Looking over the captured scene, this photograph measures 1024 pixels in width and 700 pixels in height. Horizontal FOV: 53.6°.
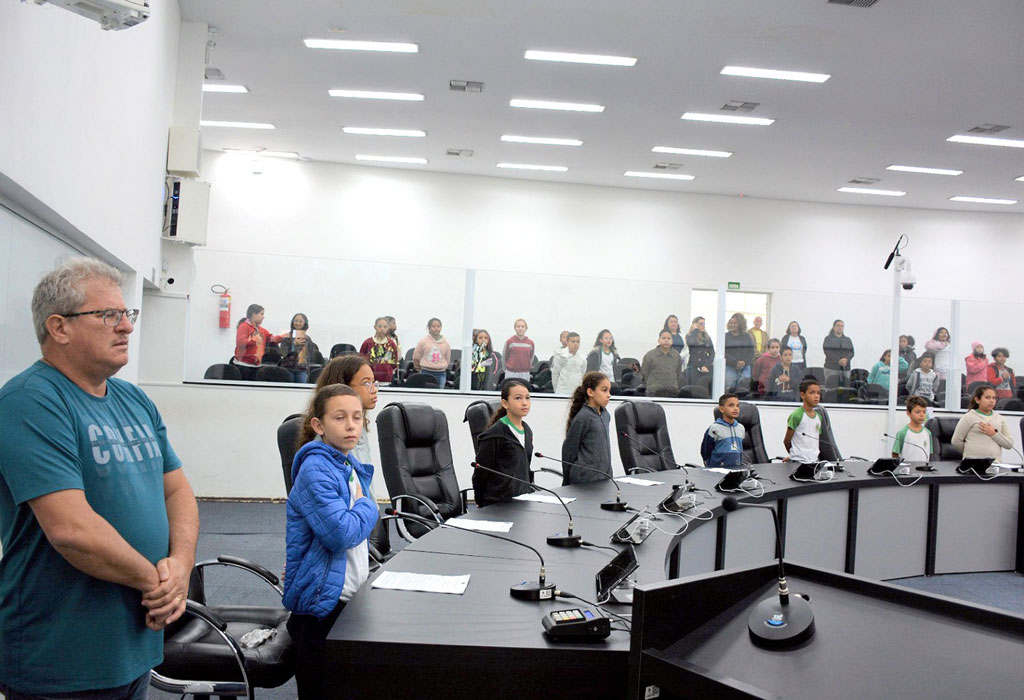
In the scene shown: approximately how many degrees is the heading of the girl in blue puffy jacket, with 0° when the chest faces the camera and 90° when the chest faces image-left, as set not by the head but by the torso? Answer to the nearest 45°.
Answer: approximately 315°

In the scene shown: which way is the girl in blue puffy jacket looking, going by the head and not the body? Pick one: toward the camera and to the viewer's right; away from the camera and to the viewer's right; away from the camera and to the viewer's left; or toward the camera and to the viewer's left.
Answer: toward the camera and to the viewer's right

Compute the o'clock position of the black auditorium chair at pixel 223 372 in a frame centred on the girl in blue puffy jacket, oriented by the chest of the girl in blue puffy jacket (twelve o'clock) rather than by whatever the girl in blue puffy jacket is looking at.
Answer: The black auditorium chair is roughly at 7 o'clock from the girl in blue puffy jacket.

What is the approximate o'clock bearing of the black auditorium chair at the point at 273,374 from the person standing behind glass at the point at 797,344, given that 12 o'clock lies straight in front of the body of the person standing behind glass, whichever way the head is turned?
The black auditorium chair is roughly at 2 o'clock from the person standing behind glass.

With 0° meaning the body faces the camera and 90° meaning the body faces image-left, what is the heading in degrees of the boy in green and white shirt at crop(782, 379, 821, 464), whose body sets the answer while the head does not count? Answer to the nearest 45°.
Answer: approximately 315°

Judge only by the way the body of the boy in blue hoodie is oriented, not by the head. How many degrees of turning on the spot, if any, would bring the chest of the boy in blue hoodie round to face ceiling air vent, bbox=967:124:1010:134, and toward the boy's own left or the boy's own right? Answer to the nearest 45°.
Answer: approximately 90° to the boy's own left

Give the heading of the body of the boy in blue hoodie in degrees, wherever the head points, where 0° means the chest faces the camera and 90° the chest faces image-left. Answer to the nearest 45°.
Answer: approximately 315°

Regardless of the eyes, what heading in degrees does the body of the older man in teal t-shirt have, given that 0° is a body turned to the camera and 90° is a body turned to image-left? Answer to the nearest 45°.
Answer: approximately 315°

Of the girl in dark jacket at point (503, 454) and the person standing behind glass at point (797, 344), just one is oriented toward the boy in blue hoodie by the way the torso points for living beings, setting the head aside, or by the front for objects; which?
the person standing behind glass

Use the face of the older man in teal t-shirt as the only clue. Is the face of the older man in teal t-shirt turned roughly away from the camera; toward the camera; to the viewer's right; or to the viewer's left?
to the viewer's right
